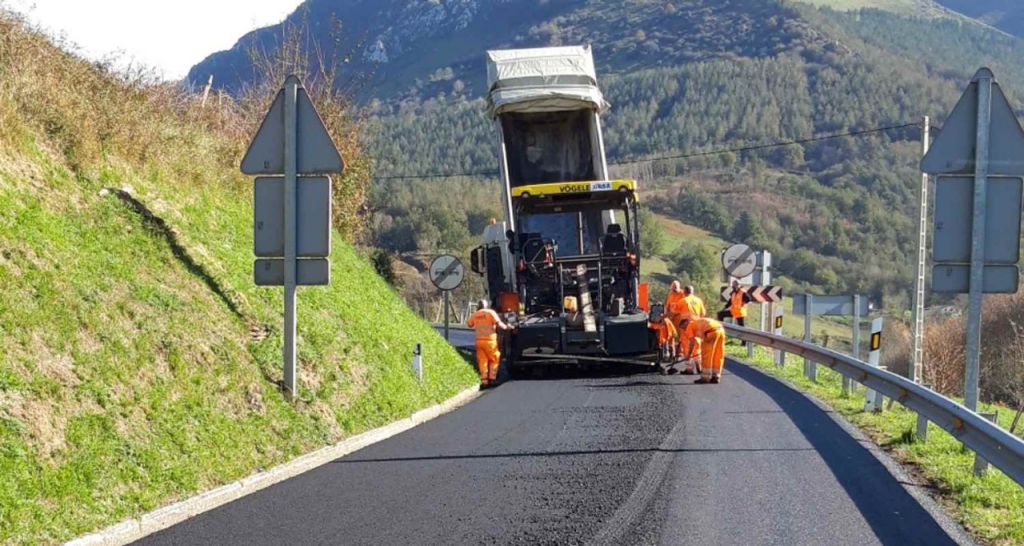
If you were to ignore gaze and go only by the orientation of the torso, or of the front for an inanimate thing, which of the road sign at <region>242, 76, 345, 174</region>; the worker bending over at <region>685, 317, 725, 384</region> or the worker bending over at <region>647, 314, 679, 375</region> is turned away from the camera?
the road sign

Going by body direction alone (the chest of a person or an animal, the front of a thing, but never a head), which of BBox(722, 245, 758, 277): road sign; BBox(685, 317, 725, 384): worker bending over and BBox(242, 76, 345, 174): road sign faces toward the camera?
BBox(722, 245, 758, 277): road sign

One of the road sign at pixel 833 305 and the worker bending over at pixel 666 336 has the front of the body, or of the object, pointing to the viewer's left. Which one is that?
the worker bending over

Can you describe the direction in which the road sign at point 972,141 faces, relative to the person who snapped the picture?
facing away from the viewer

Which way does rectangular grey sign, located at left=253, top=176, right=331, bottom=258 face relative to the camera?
away from the camera

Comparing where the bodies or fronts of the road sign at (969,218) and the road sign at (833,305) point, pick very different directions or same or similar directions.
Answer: same or similar directions

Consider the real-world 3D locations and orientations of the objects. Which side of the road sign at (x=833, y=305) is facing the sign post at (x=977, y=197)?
back

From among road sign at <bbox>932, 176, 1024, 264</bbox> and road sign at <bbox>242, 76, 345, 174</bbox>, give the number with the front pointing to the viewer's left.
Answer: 0

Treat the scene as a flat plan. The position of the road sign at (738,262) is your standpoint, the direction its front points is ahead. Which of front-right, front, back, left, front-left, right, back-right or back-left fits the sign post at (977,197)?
front

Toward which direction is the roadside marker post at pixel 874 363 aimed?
toward the camera

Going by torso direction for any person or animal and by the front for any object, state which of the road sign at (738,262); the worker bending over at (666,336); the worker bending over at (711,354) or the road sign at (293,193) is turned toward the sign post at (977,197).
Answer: the road sign at (738,262)

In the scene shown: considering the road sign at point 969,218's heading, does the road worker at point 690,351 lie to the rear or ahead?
ahead

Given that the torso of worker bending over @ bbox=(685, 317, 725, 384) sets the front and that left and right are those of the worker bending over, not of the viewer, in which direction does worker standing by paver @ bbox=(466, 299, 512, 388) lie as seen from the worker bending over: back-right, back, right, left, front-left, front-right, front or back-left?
front

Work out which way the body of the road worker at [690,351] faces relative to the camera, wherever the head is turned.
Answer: to the viewer's left

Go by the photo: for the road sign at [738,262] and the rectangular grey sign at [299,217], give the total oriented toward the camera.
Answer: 1

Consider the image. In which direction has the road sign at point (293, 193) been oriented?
away from the camera

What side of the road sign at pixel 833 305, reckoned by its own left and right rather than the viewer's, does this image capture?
back

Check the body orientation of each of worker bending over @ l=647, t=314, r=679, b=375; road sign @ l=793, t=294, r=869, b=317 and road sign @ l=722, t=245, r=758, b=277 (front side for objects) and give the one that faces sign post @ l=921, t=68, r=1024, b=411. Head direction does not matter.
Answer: road sign @ l=722, t=245, r=758, b=277

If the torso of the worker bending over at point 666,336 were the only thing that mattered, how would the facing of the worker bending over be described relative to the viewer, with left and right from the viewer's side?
facing to the left of the viewer

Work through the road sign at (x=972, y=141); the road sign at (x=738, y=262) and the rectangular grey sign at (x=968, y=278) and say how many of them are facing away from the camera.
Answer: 2
